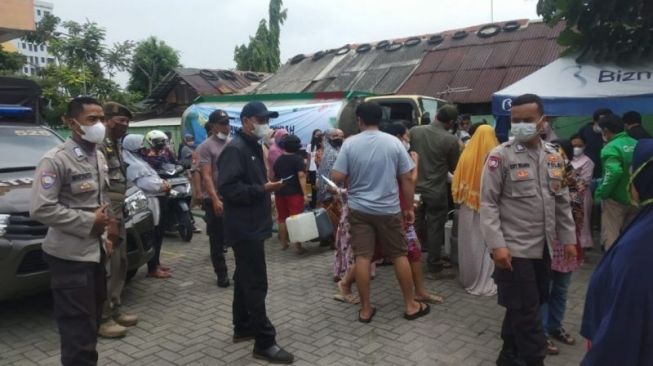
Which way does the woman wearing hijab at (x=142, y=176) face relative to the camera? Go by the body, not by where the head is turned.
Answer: to the viewer's right

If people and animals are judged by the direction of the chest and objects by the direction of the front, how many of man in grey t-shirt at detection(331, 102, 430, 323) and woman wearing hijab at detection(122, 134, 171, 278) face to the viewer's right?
1

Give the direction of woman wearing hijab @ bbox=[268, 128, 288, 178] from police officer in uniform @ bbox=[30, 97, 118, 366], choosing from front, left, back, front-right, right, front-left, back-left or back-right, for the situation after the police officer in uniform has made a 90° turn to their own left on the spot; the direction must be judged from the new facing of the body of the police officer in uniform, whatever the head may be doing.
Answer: front

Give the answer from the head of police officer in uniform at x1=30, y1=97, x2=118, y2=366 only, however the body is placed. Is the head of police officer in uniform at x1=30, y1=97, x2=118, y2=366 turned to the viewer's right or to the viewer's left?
to the viewer's right

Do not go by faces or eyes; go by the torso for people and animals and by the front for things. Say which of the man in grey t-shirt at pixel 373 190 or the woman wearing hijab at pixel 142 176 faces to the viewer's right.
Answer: the woman wearing hijab

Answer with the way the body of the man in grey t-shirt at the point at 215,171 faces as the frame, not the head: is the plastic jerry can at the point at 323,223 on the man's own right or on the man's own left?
on the man's own left

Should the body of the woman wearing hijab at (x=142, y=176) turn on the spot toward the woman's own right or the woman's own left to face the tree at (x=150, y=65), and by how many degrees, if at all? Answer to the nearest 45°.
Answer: approximately 90° to the woman's own left

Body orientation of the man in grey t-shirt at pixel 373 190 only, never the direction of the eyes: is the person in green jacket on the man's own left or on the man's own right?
on the man's own right

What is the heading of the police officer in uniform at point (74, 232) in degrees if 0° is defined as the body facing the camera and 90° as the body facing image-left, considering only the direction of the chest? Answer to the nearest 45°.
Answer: approximately 315°

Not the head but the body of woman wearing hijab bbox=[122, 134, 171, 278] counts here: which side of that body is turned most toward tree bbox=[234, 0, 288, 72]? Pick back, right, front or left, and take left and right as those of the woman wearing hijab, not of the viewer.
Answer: left

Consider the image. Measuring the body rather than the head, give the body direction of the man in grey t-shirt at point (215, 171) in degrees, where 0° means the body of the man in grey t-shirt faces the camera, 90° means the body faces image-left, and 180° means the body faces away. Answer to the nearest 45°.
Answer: approximately 315°

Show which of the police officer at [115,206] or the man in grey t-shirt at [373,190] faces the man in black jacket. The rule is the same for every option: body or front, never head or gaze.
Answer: the police officer
